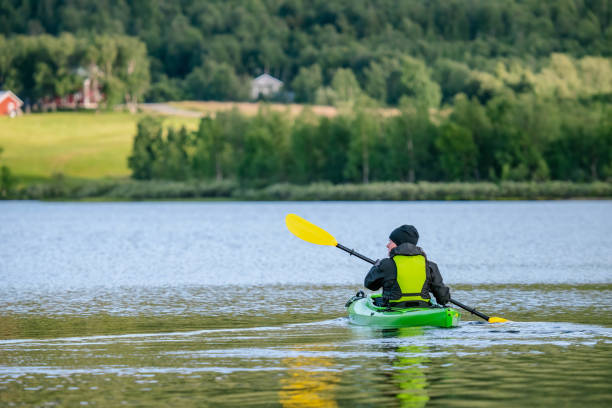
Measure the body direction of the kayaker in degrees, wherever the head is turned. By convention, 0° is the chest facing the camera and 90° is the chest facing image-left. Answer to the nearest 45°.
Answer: approximately 180°
